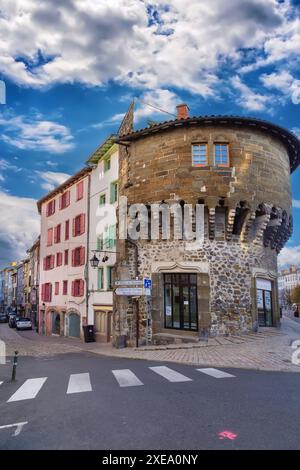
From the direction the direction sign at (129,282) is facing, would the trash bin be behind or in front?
behind

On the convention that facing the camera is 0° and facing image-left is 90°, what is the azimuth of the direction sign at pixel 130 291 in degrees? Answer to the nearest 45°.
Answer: approximately 0°

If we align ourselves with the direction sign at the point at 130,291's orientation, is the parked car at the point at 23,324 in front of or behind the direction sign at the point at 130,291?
behind

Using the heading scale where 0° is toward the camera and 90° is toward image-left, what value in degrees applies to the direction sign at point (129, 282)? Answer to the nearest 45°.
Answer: approximately 0°

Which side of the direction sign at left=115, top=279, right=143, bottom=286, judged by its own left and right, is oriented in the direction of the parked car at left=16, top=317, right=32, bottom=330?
back

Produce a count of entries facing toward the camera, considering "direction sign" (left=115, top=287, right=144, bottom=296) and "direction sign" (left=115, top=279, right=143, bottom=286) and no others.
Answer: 2
